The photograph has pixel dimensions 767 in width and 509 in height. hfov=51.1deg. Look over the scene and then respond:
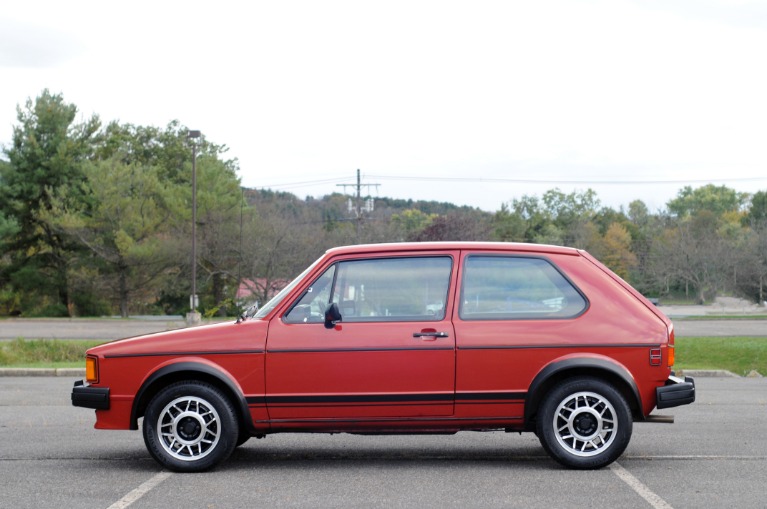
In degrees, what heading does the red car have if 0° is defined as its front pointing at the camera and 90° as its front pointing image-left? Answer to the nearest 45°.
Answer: approximately 90°
